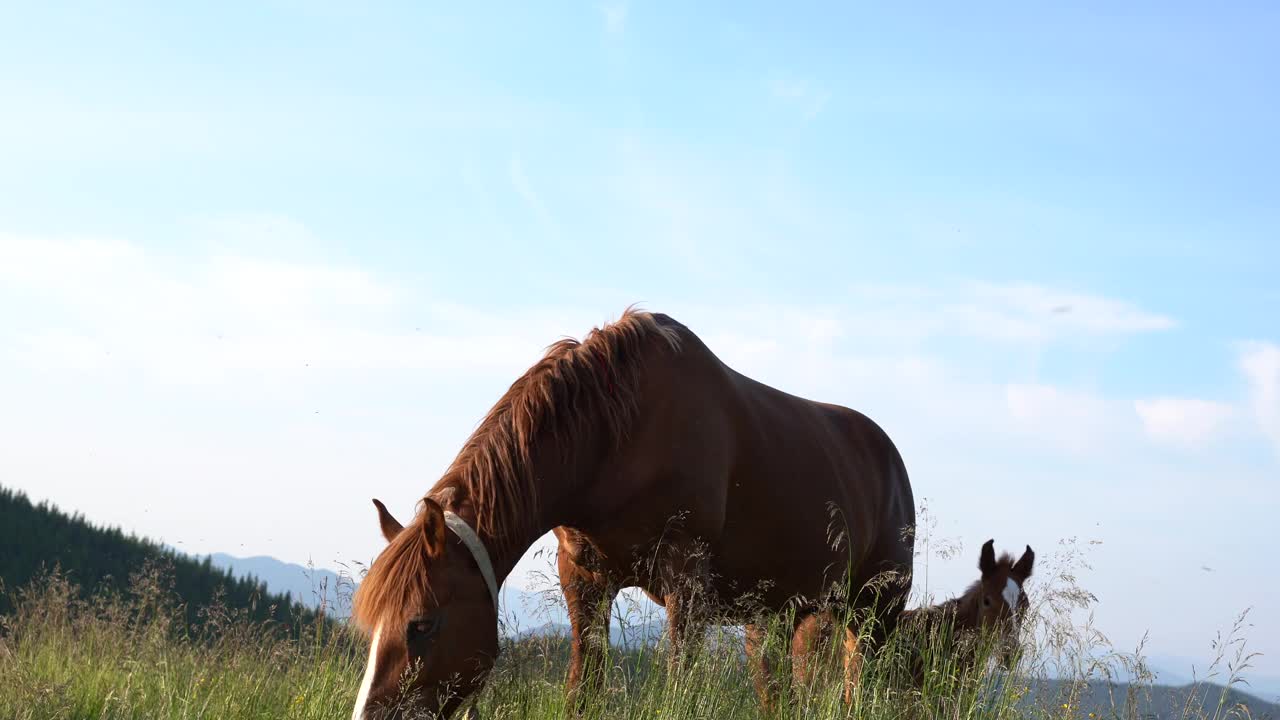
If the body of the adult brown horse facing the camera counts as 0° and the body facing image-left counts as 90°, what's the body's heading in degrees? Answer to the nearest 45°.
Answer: approximately 45°
